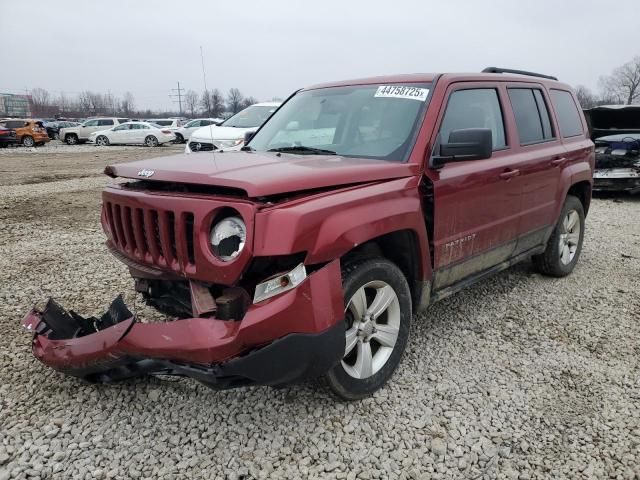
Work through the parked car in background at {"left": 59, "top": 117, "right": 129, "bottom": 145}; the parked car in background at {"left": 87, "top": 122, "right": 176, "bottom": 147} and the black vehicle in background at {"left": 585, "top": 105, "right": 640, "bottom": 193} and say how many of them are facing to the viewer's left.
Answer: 2

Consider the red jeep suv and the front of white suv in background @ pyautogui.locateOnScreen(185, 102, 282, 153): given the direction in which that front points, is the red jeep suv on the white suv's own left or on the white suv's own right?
on the white suv's own left

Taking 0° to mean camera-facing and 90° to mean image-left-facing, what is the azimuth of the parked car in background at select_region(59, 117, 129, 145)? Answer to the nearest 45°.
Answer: approximately 90°

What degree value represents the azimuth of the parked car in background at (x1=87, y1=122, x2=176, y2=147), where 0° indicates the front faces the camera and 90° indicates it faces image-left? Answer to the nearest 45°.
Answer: approximately 90°

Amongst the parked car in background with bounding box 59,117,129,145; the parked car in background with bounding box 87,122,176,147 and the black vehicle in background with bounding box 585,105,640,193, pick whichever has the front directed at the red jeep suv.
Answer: the black vehicle in background
